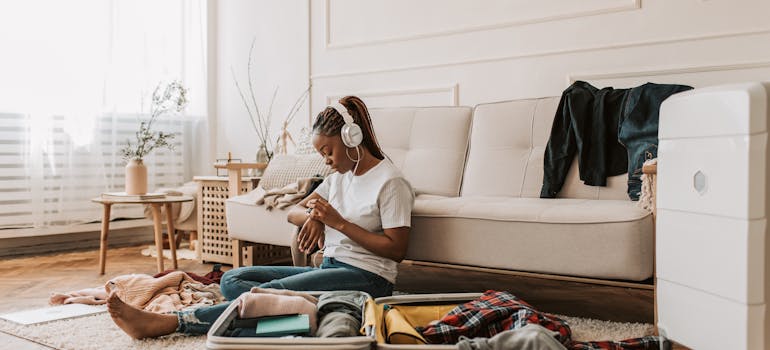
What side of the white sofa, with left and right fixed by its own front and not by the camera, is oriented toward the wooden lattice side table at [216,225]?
right

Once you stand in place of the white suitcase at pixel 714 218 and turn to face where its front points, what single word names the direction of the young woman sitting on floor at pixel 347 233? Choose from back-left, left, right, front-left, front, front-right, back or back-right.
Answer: front-right

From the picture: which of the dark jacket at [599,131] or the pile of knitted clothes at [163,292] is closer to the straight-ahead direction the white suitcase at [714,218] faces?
the pile of knitted clothes

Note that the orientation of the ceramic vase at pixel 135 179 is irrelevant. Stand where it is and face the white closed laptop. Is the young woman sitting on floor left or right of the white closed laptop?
left

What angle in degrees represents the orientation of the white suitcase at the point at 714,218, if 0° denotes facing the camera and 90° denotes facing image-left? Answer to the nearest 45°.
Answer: approximately 45°

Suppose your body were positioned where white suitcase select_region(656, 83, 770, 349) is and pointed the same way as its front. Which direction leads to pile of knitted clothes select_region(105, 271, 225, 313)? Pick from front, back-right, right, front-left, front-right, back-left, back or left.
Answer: front-right

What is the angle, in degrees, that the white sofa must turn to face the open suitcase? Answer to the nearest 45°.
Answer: approximately 45° to its left

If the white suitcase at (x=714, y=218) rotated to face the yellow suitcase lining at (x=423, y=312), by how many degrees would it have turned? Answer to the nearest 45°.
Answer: approximately 45° to its right

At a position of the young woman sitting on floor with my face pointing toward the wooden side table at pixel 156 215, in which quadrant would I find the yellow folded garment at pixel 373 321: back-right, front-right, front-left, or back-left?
back-left
